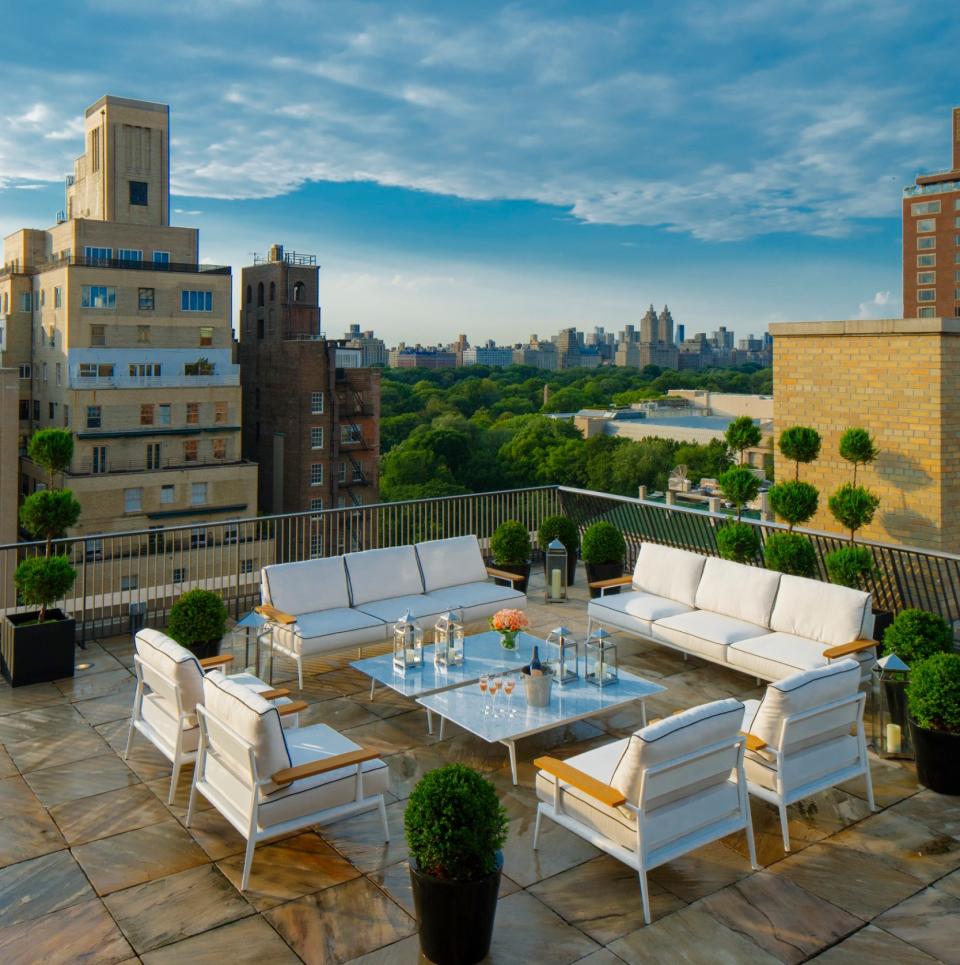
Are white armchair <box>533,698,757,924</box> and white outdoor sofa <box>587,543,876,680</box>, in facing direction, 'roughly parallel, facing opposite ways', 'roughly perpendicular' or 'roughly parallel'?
roughly perpendicular

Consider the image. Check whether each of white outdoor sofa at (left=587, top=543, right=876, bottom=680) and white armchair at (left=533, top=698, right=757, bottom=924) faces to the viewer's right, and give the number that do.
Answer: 0

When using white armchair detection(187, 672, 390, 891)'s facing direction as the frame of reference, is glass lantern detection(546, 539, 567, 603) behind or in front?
in front

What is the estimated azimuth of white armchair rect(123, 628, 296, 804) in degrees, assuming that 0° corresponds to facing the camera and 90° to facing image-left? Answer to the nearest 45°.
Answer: approximately 225°

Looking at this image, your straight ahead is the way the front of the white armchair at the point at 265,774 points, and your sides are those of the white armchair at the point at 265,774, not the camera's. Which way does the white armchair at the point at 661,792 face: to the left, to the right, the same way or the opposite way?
to the left

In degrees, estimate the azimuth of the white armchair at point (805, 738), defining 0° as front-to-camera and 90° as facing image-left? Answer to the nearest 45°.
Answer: approximately 135°

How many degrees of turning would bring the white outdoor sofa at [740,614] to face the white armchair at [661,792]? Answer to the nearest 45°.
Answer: approximately 45° to its left

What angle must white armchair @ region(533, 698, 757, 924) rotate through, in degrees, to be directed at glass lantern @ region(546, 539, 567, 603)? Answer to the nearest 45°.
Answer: approximately 45° to its right

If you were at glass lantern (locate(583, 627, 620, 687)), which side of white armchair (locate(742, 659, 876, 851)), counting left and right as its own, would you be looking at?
front

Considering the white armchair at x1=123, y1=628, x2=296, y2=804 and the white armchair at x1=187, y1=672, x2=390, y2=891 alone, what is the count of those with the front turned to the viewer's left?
0

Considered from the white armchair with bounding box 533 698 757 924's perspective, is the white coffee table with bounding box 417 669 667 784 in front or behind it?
in front

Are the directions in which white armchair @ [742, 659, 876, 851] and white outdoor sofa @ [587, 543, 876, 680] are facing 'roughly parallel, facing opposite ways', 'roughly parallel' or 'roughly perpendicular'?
roughly perpendicular
